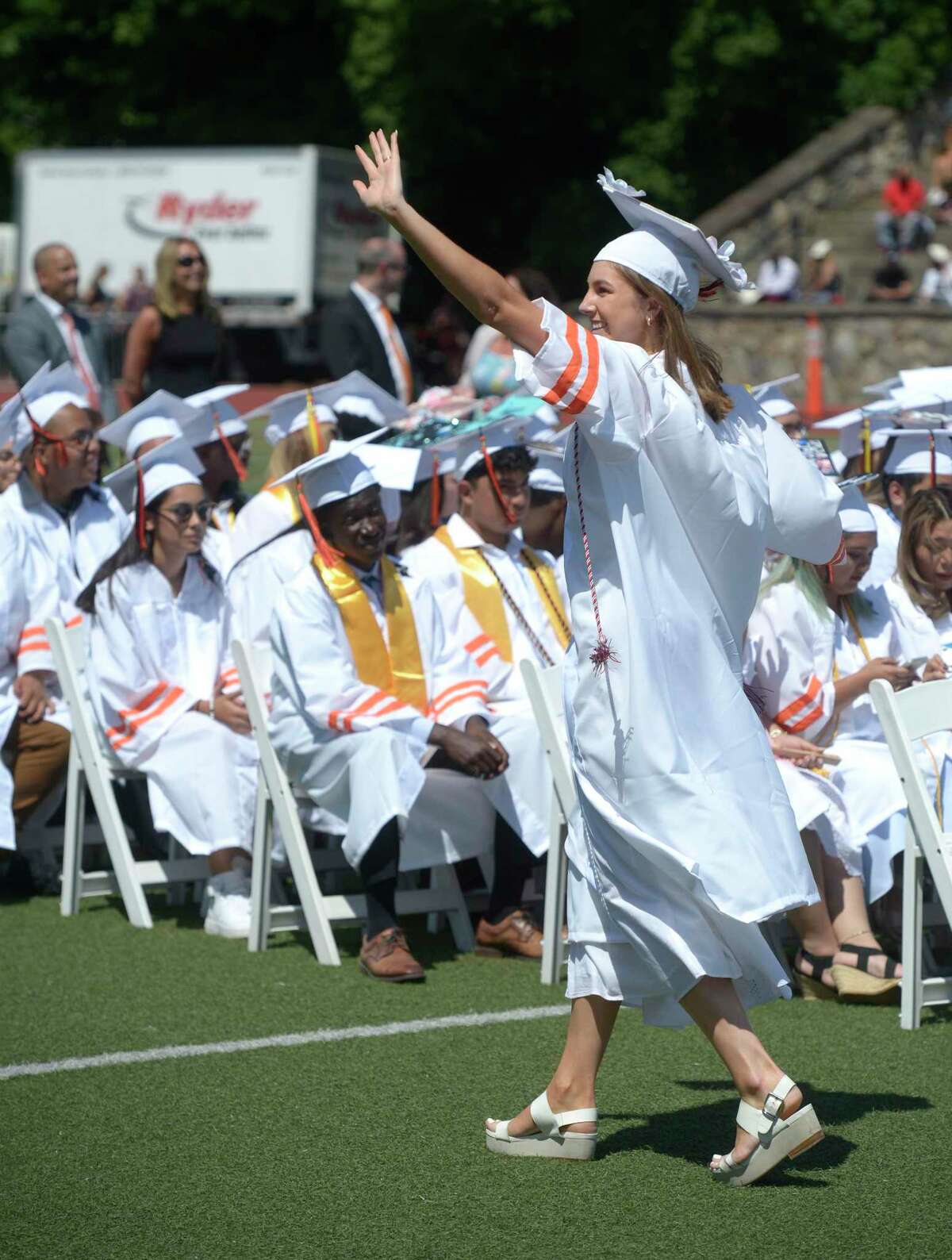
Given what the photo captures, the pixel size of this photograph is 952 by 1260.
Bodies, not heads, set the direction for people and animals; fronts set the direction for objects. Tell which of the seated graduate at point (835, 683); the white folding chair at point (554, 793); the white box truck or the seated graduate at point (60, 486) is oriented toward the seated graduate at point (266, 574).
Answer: the seated graduate at point (60, 486)

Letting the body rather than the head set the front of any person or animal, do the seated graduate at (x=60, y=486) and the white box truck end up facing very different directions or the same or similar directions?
very different directions

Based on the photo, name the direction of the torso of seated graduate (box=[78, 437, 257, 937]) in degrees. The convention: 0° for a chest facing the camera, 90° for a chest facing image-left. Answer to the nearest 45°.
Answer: approximately 315°

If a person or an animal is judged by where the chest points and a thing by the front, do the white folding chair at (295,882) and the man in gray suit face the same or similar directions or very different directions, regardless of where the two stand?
same or similar directions

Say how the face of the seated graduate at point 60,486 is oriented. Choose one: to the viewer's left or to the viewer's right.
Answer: to the viewer's right

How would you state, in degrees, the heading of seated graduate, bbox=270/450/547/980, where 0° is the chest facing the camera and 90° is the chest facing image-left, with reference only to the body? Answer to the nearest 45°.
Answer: approximately 315°

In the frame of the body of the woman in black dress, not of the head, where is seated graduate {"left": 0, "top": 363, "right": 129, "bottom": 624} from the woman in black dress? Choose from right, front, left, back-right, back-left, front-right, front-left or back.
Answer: front-right

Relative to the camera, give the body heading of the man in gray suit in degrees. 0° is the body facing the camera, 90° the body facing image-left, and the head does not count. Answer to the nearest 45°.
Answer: approximately 315°

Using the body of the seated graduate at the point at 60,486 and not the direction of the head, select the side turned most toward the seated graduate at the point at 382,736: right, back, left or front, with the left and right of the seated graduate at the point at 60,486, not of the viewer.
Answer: front

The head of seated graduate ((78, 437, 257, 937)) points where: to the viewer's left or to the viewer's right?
to the viewer's right

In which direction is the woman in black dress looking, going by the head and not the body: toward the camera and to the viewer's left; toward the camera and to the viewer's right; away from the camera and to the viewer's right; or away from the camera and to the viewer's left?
toward the camera and to the viewer's right

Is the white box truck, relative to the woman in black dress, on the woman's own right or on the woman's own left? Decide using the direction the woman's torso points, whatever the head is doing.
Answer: on the woman's own left
